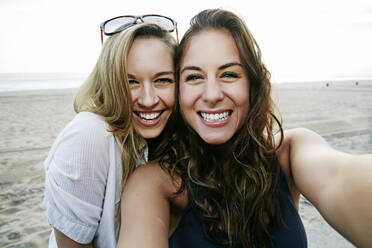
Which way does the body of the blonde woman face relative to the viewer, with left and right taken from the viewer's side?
facing the viewer and to the right of the viewer
